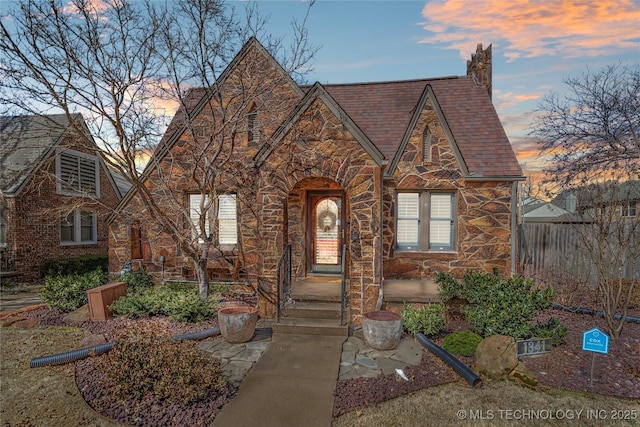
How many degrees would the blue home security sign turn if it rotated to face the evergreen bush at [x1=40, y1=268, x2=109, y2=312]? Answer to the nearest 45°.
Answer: approximately 90° to its right

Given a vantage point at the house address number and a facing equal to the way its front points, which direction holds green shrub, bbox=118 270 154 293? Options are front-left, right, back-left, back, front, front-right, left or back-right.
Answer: right

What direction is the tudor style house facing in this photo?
toward the camera

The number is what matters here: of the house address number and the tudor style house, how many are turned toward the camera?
2

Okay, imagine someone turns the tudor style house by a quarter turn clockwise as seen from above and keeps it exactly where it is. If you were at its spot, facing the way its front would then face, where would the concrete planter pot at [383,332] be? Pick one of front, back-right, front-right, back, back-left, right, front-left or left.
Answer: left

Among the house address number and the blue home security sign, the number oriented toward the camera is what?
2

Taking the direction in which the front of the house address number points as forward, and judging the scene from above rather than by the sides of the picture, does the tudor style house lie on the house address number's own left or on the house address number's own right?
on the house address number's own right

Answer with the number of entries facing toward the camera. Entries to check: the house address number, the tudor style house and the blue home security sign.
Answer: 3

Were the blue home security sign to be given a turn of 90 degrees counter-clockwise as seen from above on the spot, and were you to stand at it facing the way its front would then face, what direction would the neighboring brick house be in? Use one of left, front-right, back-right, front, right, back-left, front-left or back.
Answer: back

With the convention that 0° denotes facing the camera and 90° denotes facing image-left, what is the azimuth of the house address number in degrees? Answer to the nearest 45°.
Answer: approximately 0°

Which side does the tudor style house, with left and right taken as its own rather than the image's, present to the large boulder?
front
